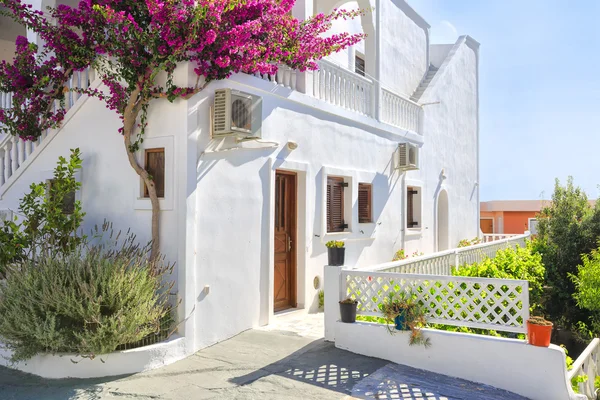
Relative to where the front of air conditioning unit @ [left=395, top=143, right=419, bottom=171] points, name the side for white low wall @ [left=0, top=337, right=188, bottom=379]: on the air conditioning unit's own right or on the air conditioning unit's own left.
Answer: on the air conditioning unit's own right

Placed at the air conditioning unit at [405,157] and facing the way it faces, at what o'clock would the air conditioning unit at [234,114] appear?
the air conditioning unit at [234,114] is roughly at 2 o'clock from the air conditioning unit at [405,157].

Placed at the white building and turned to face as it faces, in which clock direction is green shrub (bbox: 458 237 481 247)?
The green shrub is roughly at 9 o'clock from the white building.

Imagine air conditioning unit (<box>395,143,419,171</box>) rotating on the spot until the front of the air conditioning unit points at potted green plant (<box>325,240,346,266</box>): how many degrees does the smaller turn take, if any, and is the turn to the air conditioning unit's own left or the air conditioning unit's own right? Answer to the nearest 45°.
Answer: approximately 45° to the air conditioning unit's own right

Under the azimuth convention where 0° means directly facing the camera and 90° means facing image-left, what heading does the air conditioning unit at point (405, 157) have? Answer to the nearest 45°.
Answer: approximately 315°
